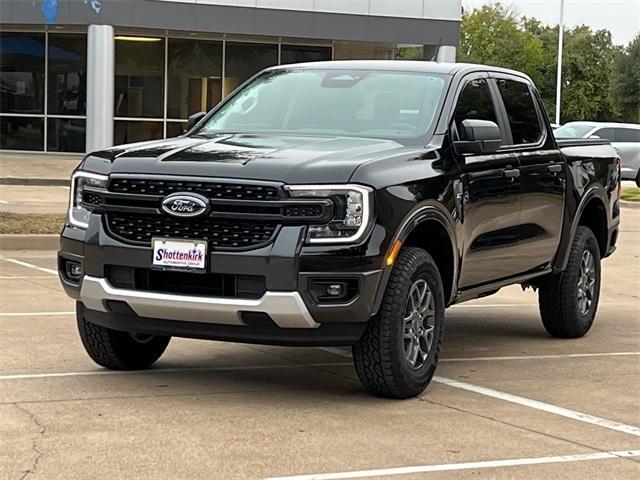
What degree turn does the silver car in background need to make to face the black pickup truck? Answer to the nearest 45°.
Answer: approximately 45° to its left

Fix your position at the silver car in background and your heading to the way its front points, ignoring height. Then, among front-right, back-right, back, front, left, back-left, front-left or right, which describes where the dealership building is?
front-right

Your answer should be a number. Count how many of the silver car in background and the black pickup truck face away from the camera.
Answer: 0

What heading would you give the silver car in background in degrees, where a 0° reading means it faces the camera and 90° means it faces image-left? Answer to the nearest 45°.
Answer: approximately 45°

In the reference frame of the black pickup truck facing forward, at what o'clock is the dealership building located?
The dealership building is roughly at 4 o'clock from the black pickup truck.

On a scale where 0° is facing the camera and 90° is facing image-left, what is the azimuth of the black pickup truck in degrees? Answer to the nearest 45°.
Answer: approximately 45°
